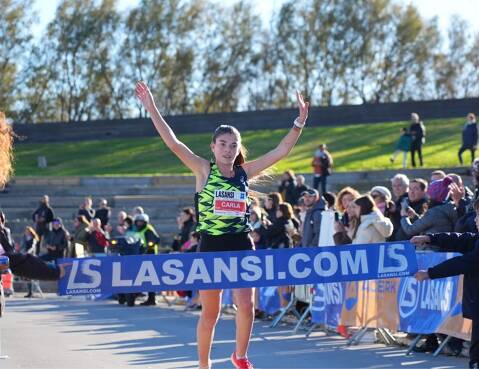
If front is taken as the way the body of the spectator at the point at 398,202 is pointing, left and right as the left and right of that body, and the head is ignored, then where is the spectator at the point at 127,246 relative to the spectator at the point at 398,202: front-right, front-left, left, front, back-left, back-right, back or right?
right

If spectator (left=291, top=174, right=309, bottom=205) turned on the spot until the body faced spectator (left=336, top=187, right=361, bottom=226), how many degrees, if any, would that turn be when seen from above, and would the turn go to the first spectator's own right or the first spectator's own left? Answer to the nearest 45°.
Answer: approximately 45° to the first spectator's own left

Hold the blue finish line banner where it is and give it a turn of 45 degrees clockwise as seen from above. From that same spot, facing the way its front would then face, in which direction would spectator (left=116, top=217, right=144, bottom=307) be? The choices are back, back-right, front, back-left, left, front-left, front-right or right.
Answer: back-right

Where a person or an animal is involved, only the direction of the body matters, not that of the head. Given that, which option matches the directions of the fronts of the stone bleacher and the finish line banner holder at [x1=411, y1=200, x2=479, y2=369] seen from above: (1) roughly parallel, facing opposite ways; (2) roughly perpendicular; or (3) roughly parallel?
roughly perpendicular

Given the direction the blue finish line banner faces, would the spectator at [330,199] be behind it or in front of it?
behind

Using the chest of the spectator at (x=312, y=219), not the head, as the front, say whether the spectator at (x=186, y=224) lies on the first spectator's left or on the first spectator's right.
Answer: on the first spectator's right

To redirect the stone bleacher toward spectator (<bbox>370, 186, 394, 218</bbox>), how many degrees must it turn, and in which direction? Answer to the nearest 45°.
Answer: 0° — it already faces them

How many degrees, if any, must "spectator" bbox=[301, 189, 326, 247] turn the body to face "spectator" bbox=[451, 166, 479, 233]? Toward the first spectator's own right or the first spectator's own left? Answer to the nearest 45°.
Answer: approximately 90° to the first spectator's own left

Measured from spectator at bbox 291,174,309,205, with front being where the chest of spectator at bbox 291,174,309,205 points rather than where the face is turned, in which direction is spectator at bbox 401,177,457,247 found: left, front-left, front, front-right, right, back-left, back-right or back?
front-left

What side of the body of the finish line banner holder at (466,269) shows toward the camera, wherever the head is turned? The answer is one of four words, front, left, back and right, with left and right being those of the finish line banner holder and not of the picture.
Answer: left
